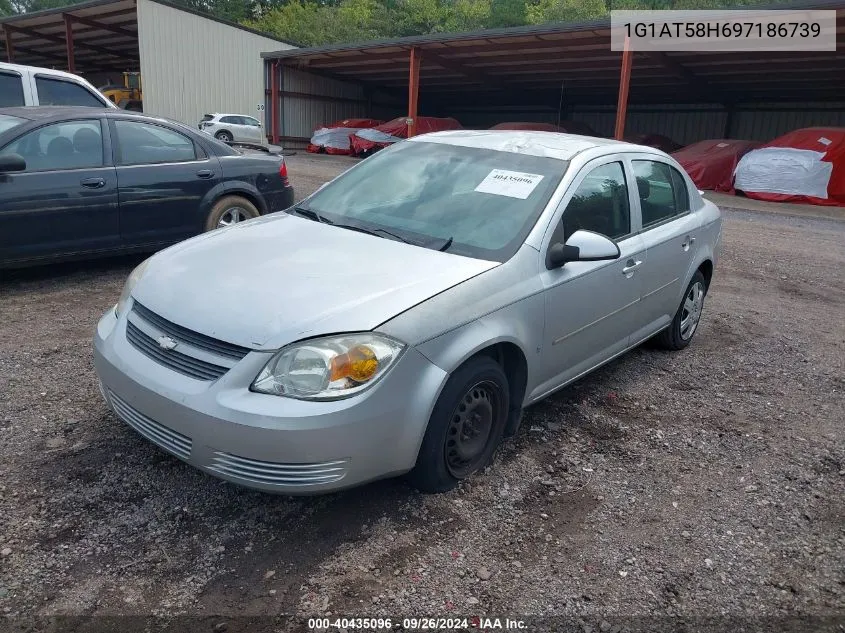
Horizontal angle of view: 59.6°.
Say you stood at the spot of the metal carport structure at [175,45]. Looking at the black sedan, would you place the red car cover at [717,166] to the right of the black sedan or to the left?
left

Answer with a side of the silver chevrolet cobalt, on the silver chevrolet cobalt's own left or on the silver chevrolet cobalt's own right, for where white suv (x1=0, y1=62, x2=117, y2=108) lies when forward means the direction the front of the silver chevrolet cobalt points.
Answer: on the silver chevrolet cobalt's own right

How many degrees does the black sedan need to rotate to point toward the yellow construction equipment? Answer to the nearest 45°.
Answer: approximately 90° to its right

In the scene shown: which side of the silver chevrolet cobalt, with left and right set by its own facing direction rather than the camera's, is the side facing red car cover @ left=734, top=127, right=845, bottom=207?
back

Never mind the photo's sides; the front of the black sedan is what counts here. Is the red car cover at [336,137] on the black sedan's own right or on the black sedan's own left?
on the black sedan's own right

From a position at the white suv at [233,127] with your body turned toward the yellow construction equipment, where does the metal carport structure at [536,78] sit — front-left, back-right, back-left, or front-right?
back-right

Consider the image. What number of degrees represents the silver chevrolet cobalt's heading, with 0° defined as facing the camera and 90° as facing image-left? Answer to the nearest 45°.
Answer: approximately 45°

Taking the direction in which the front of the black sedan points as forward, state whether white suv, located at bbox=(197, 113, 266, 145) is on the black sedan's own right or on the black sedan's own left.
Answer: on the black sedan's own right

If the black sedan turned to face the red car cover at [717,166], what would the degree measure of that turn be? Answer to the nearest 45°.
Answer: approximately 135° to its right

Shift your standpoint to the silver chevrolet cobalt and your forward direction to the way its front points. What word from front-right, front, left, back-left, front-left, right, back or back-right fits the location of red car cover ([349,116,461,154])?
back-right

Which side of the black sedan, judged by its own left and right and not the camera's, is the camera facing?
left

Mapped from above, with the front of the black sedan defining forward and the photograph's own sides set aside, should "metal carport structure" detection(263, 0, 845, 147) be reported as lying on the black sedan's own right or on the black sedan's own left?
on the black sedan's own right
